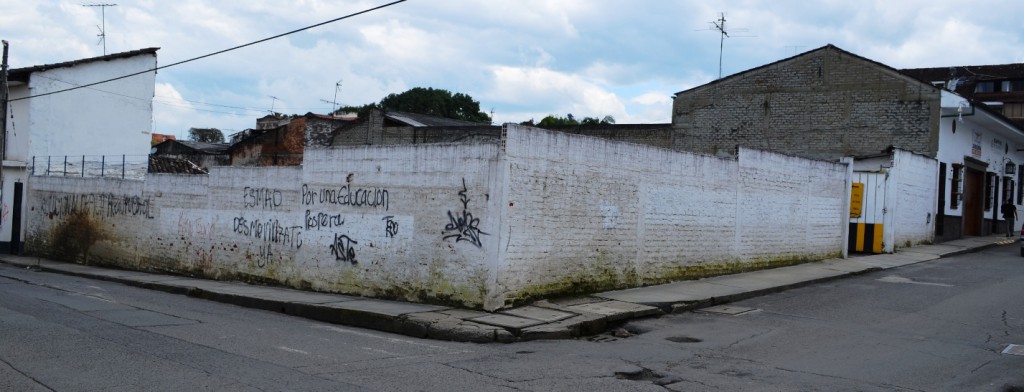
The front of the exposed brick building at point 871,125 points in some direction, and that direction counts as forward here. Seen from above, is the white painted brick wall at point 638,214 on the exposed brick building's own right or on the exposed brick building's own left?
on the exposed brick building's own right

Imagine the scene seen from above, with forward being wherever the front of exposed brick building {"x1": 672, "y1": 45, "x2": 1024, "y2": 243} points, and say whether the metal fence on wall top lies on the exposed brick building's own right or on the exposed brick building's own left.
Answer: on the exposed brick building's own right

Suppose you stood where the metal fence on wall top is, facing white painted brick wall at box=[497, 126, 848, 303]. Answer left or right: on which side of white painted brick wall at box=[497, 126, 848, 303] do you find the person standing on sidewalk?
left

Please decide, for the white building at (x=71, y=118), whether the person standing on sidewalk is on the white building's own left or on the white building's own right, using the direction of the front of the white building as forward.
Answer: on the white building's own left

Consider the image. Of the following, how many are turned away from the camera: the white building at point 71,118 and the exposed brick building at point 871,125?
0

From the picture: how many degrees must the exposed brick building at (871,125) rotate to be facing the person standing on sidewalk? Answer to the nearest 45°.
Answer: approximately 90° to its left

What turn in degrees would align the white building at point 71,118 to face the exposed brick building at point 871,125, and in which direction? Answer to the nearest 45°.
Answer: approximately 90° to its left

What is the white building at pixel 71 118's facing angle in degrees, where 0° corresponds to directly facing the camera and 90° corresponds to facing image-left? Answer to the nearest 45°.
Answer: approximately 45°
